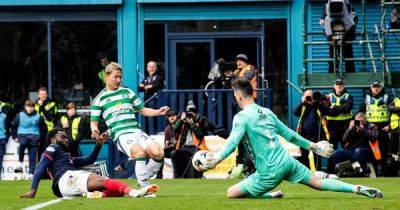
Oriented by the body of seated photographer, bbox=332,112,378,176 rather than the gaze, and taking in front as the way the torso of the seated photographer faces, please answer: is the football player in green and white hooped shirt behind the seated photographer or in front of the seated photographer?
in front

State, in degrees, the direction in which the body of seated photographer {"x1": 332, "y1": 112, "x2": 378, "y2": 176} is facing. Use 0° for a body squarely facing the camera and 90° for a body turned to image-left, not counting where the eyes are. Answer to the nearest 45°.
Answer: approximately 0°

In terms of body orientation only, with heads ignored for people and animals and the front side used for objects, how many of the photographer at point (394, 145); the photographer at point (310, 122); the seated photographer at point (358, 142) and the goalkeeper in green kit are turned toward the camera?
3

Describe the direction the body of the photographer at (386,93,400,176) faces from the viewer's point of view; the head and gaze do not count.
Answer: toward the camera

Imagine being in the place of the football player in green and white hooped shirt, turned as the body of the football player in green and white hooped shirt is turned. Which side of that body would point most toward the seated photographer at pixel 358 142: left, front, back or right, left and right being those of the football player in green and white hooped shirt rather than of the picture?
left

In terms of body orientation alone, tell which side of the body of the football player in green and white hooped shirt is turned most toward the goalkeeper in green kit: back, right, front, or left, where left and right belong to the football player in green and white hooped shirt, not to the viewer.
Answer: front

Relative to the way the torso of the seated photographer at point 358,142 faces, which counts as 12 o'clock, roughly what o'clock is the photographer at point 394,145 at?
The photographer is roughly at 8 o'clock from the seated photographer.
